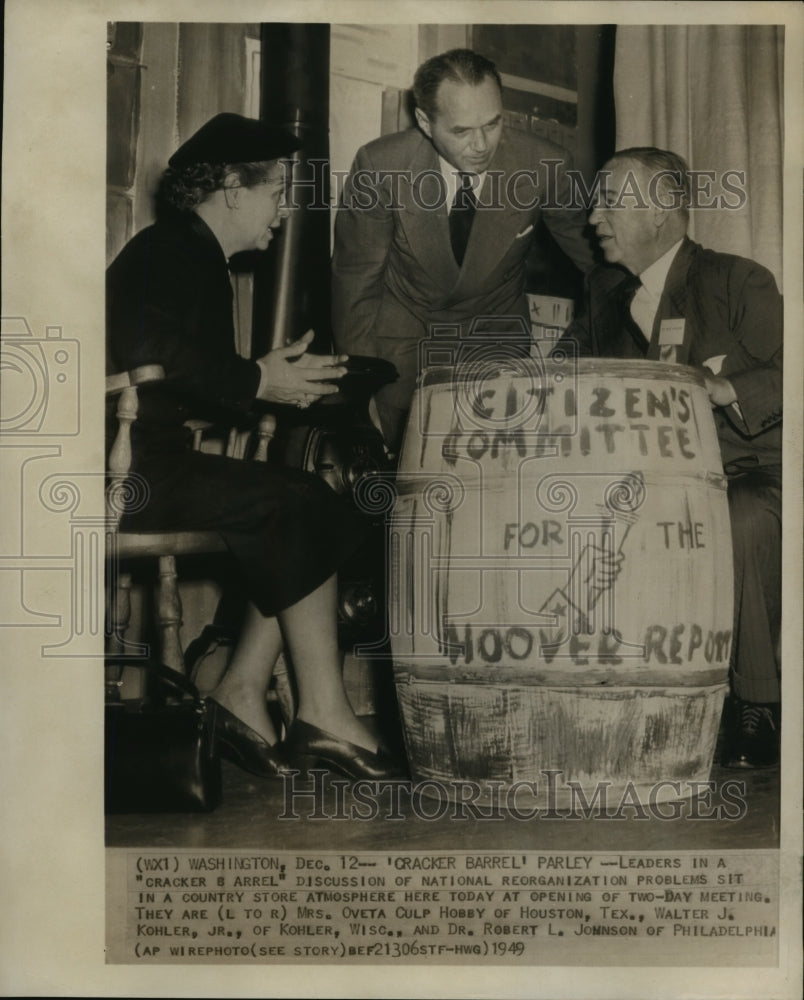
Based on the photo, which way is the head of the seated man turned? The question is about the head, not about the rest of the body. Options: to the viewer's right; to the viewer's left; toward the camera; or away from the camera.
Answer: to the viewer's left

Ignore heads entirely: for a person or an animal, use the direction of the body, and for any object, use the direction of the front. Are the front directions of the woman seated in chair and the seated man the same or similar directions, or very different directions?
very different directions

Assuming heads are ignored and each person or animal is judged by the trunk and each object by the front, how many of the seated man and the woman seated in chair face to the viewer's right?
1

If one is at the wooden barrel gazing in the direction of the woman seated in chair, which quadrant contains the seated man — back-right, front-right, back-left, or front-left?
back-right

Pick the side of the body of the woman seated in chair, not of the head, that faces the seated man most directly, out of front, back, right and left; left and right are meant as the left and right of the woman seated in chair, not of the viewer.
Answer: front

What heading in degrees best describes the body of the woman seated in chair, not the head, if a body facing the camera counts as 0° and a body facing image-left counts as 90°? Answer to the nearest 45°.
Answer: approximately 270°

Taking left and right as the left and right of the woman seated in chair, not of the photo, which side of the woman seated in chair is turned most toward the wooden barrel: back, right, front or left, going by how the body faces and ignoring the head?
front

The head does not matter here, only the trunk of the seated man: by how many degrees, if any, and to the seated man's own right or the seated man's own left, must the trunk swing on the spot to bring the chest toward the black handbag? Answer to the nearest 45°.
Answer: approximately 45° to the seated man's own right

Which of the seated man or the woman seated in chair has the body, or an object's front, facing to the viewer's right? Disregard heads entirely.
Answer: the woman seated in chair

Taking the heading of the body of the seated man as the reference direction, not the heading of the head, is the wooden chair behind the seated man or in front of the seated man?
in front

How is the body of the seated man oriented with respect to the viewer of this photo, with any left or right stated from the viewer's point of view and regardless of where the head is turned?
facing the viewer and to the left of the viewer
